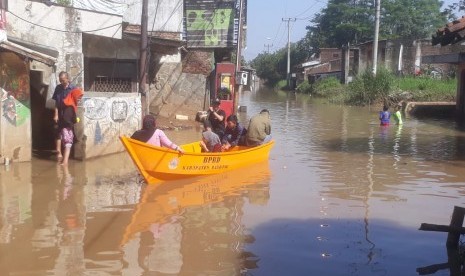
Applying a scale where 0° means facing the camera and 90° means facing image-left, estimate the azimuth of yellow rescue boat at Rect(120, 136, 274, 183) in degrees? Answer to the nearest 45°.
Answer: approximately 45°

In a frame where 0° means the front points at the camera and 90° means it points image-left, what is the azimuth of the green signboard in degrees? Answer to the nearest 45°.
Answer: approximately 0°

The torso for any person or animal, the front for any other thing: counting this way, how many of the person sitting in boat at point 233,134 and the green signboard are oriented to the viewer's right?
0

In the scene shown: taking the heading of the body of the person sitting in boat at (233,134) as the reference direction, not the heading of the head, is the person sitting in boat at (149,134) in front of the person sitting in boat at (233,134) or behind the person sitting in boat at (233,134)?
in front

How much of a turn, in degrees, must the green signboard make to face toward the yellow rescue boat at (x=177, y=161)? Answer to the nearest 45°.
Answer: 0° — it already faces it

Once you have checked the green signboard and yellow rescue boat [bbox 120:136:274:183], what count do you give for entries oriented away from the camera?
0

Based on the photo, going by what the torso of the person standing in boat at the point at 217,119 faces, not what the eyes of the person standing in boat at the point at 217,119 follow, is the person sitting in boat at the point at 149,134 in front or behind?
in front

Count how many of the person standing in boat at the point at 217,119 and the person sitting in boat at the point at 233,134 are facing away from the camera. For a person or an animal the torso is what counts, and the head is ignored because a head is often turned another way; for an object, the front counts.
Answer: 0

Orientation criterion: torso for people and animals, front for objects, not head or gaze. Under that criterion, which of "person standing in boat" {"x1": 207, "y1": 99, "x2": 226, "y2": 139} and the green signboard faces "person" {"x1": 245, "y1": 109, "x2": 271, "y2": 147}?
the green signboard

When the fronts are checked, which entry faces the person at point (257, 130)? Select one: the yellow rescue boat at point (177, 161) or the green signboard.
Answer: the green signboard
